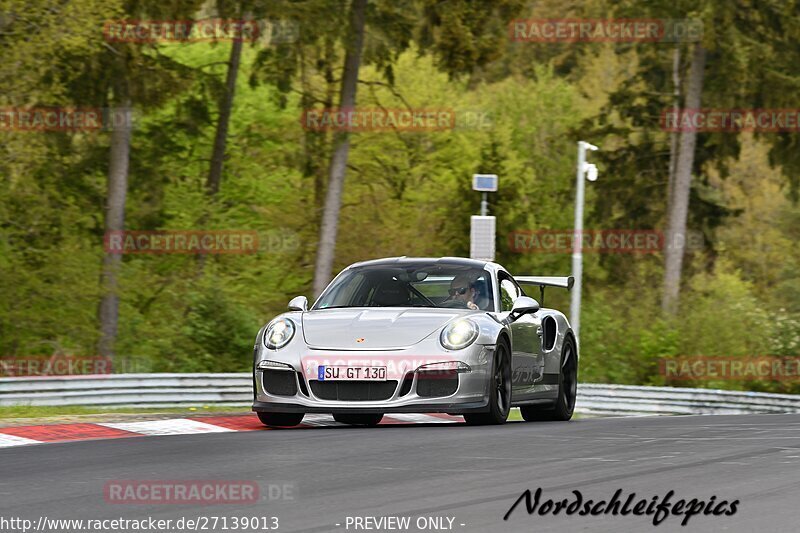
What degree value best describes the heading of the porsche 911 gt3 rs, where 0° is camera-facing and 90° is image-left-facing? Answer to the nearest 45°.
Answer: approximately 45°

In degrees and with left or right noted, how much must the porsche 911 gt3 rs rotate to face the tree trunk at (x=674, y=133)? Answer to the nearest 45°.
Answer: approximately 135° to its right

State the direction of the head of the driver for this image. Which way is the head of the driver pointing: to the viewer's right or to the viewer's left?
to the viewer's left

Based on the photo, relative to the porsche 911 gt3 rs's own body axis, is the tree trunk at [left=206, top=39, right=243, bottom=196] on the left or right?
on its right

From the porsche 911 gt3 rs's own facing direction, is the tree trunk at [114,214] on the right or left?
on its right

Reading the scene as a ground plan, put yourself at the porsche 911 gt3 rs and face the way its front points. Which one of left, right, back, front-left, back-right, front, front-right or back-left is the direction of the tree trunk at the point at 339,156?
back-right

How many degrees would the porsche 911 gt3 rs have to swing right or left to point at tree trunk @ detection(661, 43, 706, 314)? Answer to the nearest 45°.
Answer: approximately 135° to its right
